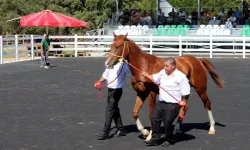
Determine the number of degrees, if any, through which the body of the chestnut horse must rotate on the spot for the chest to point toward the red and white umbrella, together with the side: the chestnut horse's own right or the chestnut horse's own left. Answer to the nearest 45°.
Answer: approximately 90° to the chestnut horse's own right

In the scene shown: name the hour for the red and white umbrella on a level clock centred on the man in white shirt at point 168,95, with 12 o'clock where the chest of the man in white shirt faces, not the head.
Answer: The red and white umbrella is roughly at 4 o'clock from the man in white shirt.

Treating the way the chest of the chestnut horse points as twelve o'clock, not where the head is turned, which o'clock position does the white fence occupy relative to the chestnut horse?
The white fence is roughly at 3 o'clock from the chestnut horse.

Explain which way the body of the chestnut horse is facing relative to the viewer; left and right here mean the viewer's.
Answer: facing to the left of the viewer

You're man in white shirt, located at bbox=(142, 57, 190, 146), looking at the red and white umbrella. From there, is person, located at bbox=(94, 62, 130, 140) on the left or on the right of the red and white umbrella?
left

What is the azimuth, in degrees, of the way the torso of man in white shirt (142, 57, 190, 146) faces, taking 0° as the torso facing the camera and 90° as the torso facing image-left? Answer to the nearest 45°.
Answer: approximately 45°

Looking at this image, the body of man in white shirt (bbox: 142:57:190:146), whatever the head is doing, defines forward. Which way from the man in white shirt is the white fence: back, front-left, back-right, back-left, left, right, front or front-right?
back-right
